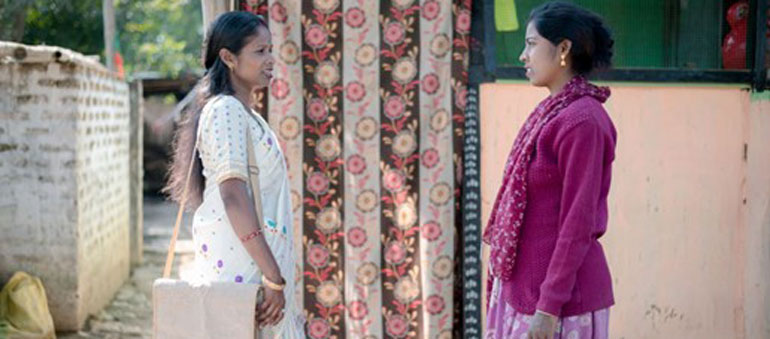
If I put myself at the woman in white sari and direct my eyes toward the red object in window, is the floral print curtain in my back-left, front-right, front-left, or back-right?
front-left

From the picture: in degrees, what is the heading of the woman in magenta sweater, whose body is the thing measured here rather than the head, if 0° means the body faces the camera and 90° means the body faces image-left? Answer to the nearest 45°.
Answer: approximately 90°

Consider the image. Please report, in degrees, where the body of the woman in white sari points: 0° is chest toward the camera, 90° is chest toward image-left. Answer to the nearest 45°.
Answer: approximately 270°

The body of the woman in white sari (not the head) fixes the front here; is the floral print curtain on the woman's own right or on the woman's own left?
on the woman's own left

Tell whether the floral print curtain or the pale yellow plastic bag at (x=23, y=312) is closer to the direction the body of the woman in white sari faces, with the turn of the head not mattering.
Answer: the floral print curtain

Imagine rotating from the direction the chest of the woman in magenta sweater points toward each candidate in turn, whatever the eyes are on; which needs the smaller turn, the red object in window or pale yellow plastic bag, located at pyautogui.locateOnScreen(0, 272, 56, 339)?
the pale yellow plastic bag

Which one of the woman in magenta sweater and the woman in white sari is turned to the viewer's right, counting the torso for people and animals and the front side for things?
the woman in white sari

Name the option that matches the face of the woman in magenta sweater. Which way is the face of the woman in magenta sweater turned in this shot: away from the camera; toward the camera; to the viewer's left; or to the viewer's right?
to the viewer's left

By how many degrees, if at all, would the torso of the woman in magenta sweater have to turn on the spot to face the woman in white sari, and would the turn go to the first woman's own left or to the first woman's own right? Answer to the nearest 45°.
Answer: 0° — they already face them

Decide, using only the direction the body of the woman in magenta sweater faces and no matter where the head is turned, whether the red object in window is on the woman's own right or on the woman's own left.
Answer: on the woman's own right

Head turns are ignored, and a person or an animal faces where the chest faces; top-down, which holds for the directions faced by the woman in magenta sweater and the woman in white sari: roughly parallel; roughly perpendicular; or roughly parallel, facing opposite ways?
roughly parallel, facing opposite ways

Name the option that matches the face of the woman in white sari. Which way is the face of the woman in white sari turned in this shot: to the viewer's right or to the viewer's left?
to the viewer's right

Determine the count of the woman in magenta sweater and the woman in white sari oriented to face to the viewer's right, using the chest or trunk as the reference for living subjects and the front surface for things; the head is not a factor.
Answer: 1
